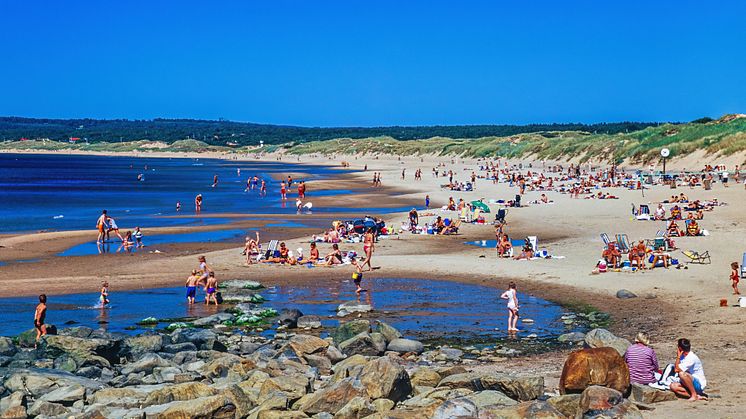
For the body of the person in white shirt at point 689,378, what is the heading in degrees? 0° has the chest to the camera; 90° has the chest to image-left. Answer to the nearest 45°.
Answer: approximately 90°

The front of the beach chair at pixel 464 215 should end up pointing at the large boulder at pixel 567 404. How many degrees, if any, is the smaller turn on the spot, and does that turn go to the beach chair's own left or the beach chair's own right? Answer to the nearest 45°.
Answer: approximately 45° to the beach chair's own left

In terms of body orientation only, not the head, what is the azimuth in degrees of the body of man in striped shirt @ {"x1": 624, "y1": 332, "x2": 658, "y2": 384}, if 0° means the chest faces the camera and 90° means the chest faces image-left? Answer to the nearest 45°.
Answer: approximately 180°

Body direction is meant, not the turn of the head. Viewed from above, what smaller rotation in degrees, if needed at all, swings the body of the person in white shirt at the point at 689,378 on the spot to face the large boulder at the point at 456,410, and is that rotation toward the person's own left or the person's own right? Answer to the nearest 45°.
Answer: approximately 45° to the person's own left

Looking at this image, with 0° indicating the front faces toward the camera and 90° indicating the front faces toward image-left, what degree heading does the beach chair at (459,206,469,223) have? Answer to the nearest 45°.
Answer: approximately 45°

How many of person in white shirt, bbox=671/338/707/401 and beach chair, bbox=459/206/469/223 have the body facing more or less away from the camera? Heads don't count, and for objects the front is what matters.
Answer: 0

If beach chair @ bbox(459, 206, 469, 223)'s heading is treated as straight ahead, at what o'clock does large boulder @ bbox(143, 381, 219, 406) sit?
The large boulder is roughly at 11 o'clock from the beach chair.

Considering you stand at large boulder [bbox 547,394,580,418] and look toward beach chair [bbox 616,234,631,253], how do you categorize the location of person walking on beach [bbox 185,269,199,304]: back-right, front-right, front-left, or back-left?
front-left

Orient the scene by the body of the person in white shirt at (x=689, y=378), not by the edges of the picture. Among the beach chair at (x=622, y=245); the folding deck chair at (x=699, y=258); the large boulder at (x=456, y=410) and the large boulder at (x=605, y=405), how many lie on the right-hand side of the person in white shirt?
2

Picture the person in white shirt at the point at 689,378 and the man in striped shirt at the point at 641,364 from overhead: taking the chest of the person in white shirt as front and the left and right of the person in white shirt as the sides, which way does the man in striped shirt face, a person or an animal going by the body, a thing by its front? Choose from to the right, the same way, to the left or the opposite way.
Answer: to the right

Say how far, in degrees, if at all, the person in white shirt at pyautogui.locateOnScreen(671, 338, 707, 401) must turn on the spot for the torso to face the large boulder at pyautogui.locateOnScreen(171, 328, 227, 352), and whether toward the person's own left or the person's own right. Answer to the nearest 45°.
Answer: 0° — they already face it
